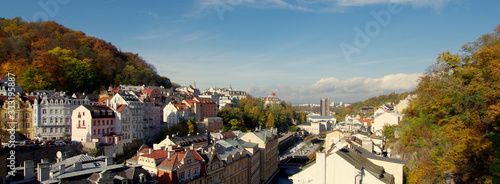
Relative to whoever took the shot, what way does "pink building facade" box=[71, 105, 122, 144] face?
facing the viewer and to the right of the viewer
